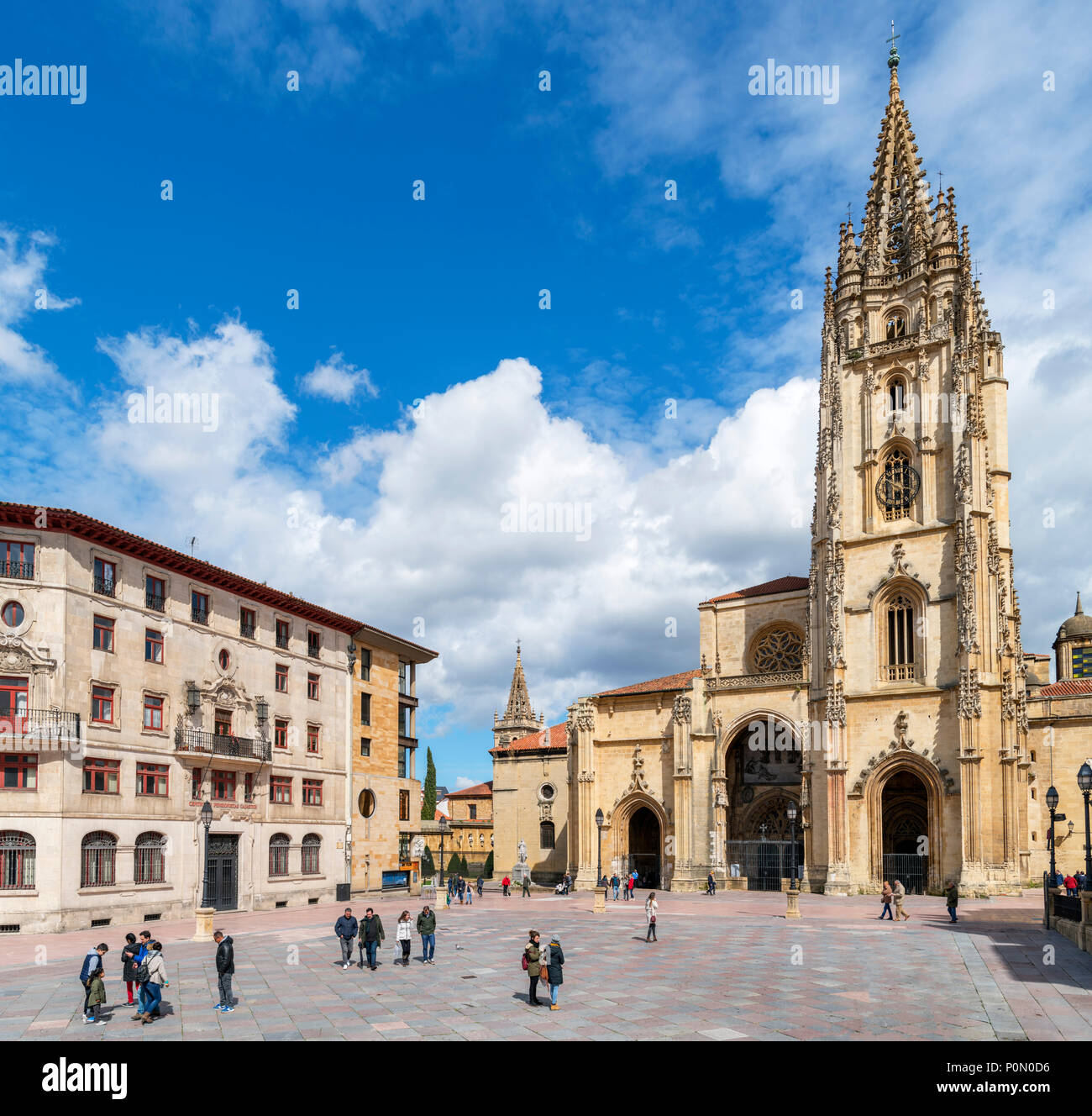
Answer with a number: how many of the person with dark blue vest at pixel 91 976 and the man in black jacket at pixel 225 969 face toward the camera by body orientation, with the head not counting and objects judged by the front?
0

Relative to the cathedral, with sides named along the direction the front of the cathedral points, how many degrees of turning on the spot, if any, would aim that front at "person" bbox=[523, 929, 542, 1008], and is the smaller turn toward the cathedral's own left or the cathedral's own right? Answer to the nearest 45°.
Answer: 0° — it already faces them

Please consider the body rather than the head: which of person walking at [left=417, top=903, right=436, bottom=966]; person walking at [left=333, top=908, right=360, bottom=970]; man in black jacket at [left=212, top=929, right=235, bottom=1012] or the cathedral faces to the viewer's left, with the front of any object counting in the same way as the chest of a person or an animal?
the man in black jacket

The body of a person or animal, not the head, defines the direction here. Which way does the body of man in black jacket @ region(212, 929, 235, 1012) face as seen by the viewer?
to the viewer's left

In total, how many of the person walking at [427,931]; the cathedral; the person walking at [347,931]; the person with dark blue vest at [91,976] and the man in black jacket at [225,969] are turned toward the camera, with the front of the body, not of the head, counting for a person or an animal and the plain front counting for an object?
3
